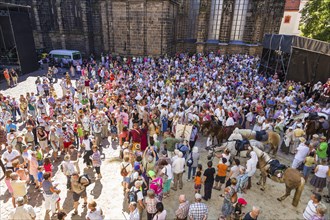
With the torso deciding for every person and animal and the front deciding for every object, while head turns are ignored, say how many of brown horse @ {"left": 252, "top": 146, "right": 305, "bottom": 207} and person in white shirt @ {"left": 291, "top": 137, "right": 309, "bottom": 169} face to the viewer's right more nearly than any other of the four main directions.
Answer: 0

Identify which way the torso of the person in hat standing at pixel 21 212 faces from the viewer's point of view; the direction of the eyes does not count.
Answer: away from the camera

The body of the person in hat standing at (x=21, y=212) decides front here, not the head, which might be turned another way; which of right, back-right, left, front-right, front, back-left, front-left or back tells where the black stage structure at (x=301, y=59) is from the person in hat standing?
right

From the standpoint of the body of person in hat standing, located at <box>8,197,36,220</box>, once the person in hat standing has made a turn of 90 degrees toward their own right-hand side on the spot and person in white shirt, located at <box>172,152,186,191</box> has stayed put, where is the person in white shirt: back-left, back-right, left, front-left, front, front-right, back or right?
front

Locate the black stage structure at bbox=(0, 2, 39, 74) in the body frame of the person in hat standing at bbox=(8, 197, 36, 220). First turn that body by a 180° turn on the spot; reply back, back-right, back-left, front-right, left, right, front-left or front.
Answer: back

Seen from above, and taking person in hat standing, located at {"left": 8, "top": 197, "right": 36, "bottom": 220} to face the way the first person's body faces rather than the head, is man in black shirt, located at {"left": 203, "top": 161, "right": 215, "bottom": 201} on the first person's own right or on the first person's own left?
on the first person's own right

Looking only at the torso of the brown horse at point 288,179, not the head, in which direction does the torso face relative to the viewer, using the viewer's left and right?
facing away from the viewer and to the left of the viewer

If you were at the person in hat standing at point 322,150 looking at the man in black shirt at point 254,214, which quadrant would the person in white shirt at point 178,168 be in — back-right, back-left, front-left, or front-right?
front-right
